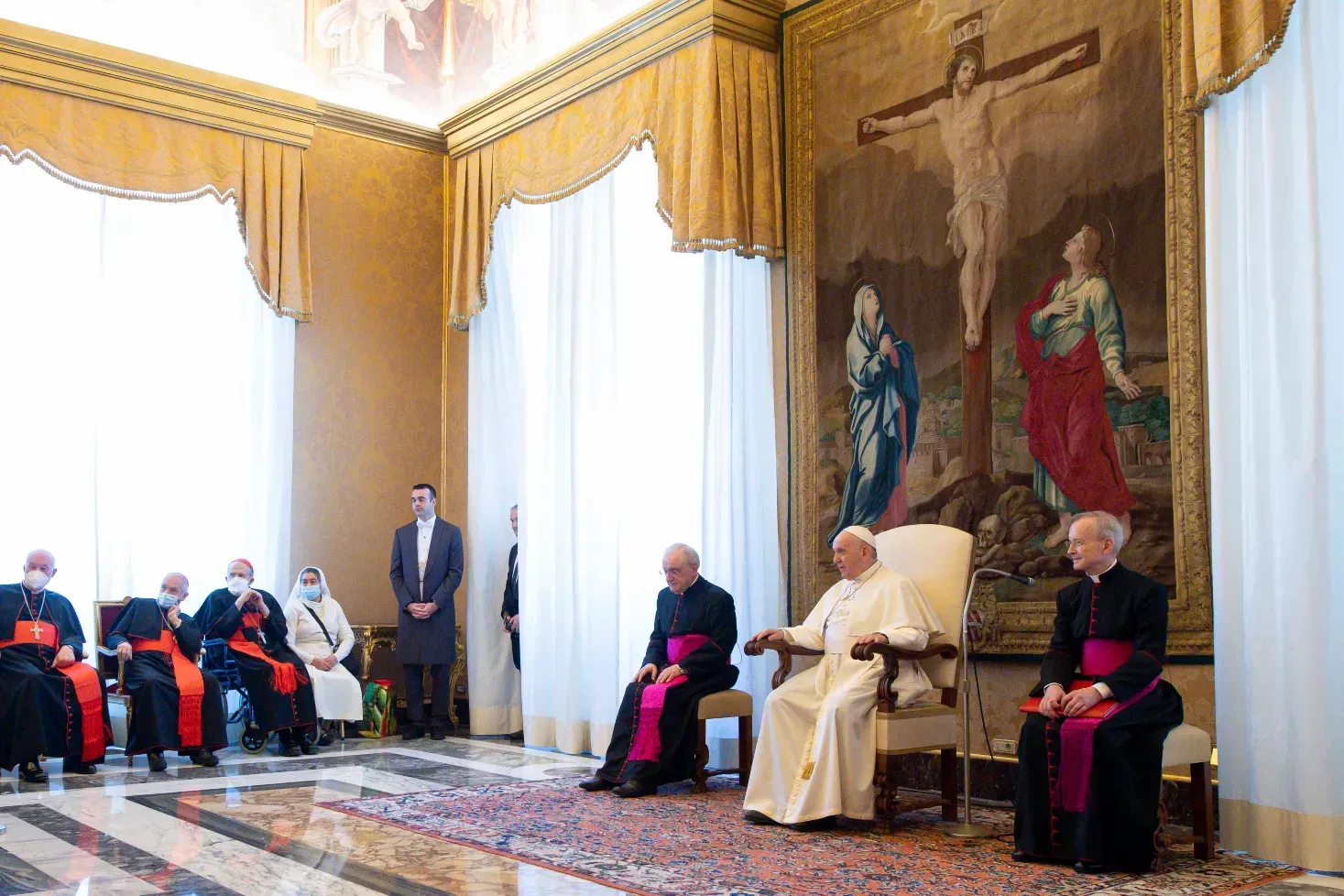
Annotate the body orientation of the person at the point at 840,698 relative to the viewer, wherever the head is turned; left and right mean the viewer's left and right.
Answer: facing the viewer and to the left of the viewer

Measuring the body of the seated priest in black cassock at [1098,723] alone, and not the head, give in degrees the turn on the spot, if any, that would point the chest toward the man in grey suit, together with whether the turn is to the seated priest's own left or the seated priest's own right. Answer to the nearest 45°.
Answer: approximately 90° to the seated priest's own right

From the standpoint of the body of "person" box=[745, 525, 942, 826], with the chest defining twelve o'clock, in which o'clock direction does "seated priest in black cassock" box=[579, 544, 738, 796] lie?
The seated priest in black cassock is roughly at 3 o'clock from the person.

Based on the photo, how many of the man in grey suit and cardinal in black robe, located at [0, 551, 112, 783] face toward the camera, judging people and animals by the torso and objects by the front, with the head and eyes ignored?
2

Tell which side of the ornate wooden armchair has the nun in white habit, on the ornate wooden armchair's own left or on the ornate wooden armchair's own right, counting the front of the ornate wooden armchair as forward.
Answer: on the ornate wooden armchair's own right

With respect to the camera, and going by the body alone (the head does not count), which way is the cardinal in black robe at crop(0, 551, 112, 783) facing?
toward the camera

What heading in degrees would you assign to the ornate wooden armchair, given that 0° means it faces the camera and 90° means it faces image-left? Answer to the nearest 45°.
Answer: approximately 45°

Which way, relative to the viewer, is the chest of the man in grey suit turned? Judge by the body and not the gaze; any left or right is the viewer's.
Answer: facing the viewer

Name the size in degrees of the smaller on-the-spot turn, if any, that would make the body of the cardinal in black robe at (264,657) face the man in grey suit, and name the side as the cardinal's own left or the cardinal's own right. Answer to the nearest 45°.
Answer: approximately 90° to the cardinal's own left

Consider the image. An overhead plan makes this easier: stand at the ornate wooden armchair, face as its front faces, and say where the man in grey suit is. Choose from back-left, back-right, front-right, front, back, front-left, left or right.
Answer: right

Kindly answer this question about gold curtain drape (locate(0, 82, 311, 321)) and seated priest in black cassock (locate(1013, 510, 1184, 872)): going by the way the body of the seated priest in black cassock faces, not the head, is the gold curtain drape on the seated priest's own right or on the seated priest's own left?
on the seated priest's own right

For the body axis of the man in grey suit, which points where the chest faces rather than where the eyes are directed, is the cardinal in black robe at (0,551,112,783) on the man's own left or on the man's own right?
on the man's own right
